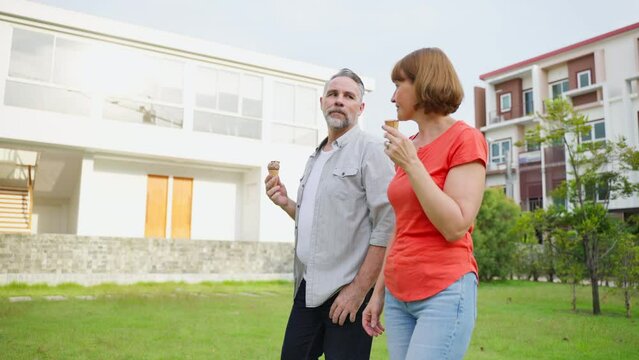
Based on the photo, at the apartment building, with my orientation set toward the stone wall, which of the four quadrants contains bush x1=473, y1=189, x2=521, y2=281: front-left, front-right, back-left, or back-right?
front-left

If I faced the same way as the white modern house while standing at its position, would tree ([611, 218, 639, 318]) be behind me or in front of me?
in front

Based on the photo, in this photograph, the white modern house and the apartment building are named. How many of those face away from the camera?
0

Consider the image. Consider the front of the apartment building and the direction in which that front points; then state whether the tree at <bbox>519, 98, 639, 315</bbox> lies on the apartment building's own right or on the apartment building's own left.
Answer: on the apartment building's own left

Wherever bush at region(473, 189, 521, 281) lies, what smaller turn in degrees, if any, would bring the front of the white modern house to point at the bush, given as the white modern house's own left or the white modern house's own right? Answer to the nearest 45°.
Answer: approximately 45° to the white modern house's own left

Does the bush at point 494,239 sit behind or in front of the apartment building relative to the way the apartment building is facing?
in front

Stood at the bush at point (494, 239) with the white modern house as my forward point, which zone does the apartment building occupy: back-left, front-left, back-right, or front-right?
back-right

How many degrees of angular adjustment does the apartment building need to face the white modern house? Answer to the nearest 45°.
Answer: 0° — it already faces it

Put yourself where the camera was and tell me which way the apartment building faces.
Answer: facing the viewer and to the left of the viewer

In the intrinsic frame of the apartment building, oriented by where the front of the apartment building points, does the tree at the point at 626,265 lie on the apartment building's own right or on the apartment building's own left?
on the apartment building's own left

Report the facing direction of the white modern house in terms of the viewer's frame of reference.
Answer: facing the viewer and to the right of the viewer

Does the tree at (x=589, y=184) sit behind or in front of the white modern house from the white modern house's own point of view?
in front
